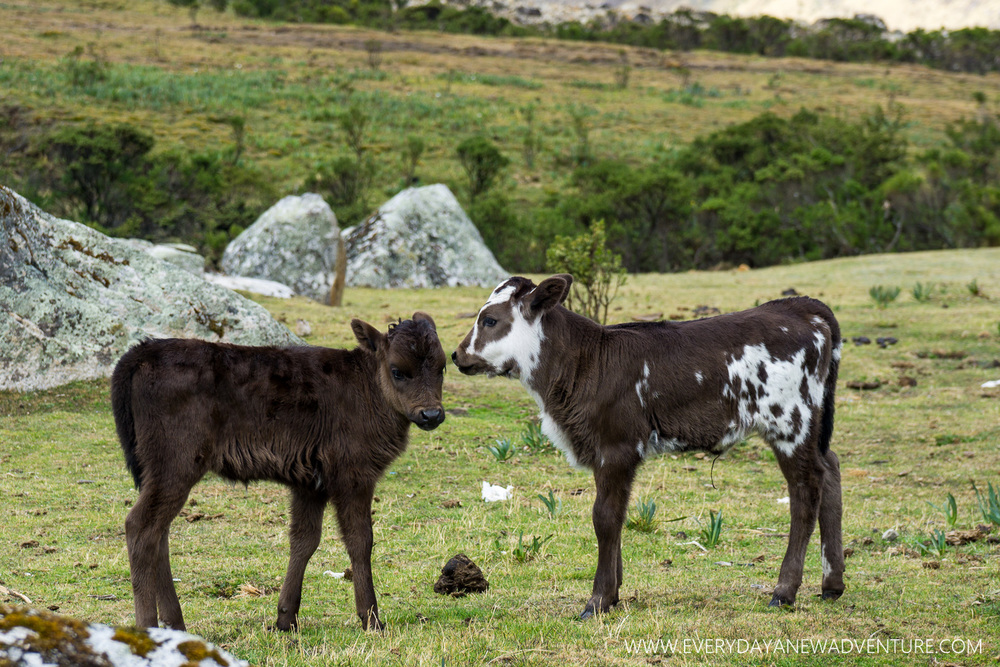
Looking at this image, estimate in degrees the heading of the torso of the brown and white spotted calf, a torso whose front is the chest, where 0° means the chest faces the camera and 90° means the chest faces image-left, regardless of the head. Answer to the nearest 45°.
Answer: approximately 90°

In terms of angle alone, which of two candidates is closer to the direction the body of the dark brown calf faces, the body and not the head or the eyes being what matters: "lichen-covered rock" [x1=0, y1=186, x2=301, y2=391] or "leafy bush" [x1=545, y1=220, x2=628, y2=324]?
the leafy bush

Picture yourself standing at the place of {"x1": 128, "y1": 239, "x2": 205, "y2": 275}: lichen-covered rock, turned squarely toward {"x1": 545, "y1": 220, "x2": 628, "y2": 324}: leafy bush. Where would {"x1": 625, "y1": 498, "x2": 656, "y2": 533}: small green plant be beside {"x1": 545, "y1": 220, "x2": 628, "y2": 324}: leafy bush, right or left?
right

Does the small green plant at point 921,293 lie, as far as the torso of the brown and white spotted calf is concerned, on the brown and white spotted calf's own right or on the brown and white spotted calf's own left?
on the brown and white spotted calf's own right

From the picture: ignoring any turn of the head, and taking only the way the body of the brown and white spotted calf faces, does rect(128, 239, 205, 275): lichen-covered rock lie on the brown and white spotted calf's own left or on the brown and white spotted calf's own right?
on the brown and white spotted calf's own right

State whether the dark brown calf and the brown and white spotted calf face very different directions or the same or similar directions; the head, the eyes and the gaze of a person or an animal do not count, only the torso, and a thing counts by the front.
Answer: very different directions

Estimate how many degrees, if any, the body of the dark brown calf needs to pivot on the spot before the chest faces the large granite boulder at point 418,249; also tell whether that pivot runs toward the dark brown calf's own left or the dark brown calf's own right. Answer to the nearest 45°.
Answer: approximately 90° to the dark brown calf's own left

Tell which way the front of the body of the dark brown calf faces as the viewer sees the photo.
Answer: to the viewer's right

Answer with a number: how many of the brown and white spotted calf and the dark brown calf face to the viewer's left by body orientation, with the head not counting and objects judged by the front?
1
